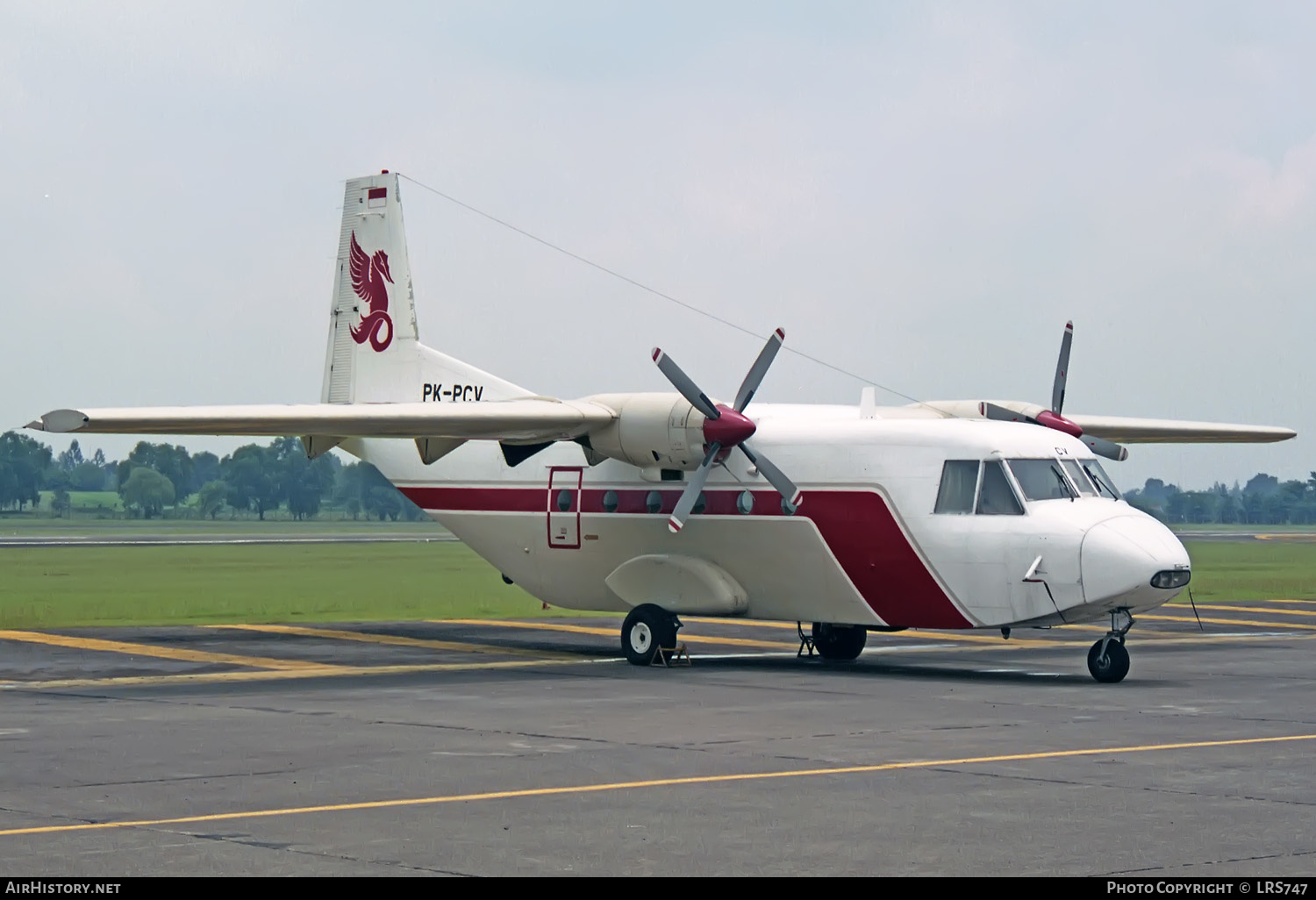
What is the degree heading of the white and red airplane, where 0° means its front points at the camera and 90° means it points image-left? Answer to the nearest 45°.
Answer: approximately 315°
